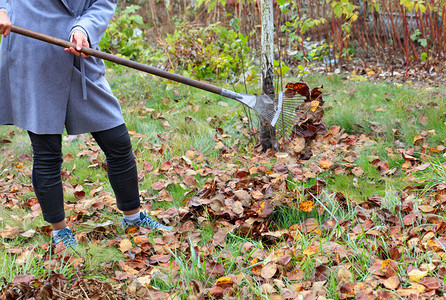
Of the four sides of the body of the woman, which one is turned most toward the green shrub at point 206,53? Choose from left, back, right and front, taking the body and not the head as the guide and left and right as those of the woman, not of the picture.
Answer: left

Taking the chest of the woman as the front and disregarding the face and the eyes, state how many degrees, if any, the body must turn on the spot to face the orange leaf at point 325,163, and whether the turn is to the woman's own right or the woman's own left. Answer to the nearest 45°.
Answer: approximately 45° to the woman's own left

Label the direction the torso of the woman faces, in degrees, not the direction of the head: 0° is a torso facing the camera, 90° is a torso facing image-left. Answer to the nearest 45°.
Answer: approximately 315°

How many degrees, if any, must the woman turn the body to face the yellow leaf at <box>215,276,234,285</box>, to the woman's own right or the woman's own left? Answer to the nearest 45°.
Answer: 0° — they already face it

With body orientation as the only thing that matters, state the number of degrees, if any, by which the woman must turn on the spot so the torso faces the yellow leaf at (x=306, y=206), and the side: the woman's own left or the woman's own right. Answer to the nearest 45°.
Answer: approximately 45° to the woman's own left

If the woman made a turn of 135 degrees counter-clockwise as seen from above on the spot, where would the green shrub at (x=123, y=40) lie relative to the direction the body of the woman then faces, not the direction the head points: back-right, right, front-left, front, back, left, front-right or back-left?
front
